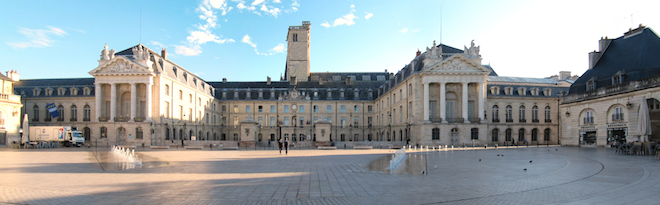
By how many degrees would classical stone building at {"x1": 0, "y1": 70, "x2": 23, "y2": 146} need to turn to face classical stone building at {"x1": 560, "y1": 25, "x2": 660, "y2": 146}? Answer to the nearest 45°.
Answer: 0° — it already faces it

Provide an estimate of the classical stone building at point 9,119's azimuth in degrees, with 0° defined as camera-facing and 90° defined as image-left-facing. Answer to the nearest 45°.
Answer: approximately 315°

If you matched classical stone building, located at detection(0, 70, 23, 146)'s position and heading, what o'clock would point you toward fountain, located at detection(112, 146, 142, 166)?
The fountain is roughly at 1 o'clock from the classical stone building.

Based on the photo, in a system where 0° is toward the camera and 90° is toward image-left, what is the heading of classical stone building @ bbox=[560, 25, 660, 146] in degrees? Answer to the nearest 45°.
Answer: approximately 45°

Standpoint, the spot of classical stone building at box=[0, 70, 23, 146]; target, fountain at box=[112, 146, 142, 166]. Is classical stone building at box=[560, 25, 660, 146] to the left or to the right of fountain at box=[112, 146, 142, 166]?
left
